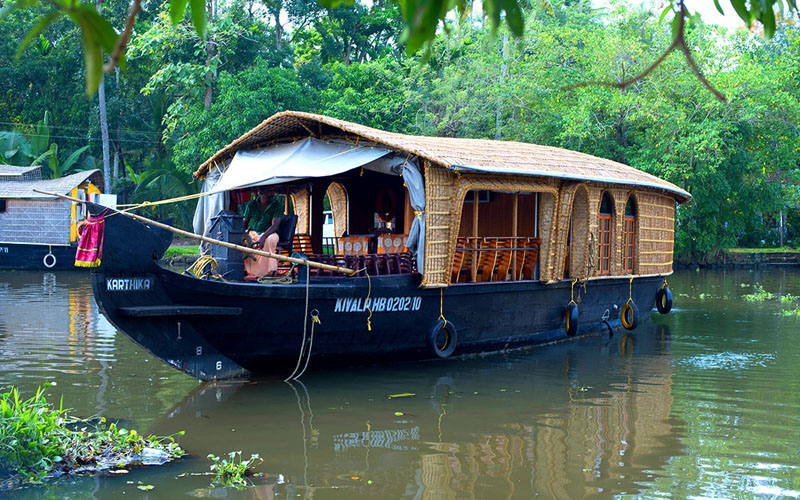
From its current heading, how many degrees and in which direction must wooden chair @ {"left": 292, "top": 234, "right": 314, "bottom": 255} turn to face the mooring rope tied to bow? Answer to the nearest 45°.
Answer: approximately 45° to its right

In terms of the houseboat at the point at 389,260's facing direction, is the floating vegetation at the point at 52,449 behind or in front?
in front

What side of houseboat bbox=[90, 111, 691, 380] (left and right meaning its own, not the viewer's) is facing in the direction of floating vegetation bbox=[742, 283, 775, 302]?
back

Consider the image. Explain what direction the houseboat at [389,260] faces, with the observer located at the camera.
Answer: facing the viewer and to the left of the viewer

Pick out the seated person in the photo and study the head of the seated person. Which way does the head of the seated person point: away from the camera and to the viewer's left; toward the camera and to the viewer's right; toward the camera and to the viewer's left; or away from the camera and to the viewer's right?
toward the camera and to the viewer's left

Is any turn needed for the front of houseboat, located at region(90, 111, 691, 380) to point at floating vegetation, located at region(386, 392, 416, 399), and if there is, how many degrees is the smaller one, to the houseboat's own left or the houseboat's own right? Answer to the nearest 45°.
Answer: approximately 45° to the houseboat's own left

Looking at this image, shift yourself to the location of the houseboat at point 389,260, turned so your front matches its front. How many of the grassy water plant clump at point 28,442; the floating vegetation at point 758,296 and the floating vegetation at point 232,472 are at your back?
1
